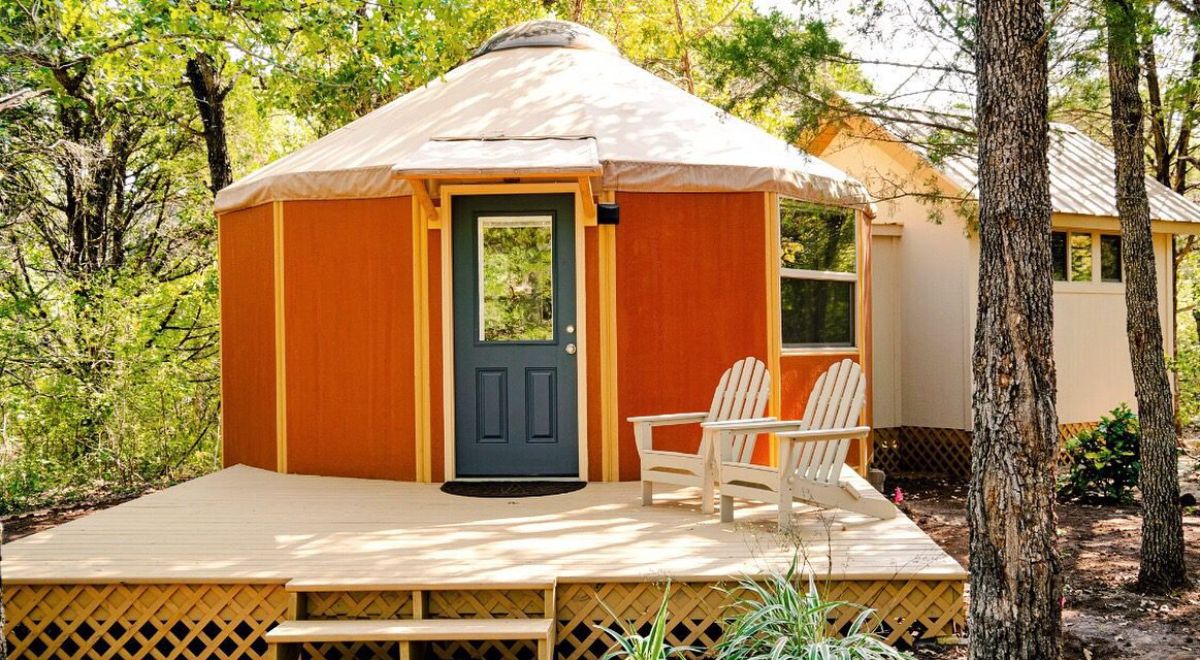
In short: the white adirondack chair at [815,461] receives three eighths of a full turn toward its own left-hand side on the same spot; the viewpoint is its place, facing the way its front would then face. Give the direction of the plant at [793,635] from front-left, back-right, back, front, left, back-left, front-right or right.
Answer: right

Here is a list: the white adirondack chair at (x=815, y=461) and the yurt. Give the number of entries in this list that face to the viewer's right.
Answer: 0

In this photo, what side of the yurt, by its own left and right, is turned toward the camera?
front

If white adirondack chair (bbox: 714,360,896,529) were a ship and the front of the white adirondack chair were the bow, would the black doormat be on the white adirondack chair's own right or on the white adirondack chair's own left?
on the white adirondack chair's own right

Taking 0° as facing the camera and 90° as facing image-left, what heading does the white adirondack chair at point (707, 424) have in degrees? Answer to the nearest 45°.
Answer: approximately 45°

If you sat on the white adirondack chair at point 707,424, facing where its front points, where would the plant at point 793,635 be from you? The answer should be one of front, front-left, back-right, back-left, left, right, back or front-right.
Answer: front-left

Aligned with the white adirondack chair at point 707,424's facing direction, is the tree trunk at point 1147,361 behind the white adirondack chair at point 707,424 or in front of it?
behind

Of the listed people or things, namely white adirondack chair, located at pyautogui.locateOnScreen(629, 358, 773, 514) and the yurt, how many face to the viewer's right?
0

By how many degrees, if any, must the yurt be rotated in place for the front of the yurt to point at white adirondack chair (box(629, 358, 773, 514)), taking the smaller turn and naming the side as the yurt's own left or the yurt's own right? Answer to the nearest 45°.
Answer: approximately 45° to the yurt's own left

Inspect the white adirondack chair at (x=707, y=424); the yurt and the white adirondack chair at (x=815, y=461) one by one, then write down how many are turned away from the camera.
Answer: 0

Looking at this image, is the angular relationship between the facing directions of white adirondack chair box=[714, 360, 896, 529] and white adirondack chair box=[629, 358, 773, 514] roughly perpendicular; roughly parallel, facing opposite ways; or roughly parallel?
roughly parallel

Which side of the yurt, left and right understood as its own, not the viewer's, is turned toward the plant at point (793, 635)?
front

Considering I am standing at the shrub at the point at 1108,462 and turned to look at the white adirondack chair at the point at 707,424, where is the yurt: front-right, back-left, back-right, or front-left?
front-right
